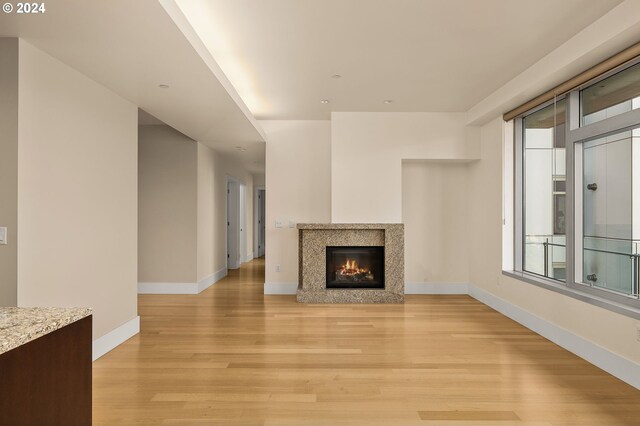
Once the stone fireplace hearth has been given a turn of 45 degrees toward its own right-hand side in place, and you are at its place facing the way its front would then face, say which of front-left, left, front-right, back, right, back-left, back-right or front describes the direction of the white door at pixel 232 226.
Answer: right

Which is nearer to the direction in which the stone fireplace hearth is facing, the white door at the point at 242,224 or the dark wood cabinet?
the dark wood cabinet

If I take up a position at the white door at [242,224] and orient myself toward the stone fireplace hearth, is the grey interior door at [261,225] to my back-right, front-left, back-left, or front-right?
back-left

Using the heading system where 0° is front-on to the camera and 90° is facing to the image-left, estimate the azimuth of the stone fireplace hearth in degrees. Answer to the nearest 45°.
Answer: approximately 0°

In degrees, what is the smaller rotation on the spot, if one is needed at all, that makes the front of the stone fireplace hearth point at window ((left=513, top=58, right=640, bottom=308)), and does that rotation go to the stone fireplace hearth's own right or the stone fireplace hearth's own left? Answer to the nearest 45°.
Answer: approximately 45° to the stone fireplace hearth's own left

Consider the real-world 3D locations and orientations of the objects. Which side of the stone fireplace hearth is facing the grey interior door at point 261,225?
back

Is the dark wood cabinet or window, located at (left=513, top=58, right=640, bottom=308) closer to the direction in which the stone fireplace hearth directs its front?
the dark wood cabinet

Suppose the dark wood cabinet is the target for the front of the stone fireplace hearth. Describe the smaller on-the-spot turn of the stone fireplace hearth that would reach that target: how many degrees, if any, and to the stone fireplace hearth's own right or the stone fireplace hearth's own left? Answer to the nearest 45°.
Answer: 0° — it already faces it

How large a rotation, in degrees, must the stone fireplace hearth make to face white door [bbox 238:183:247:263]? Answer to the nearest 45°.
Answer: approximately 135° to its right
